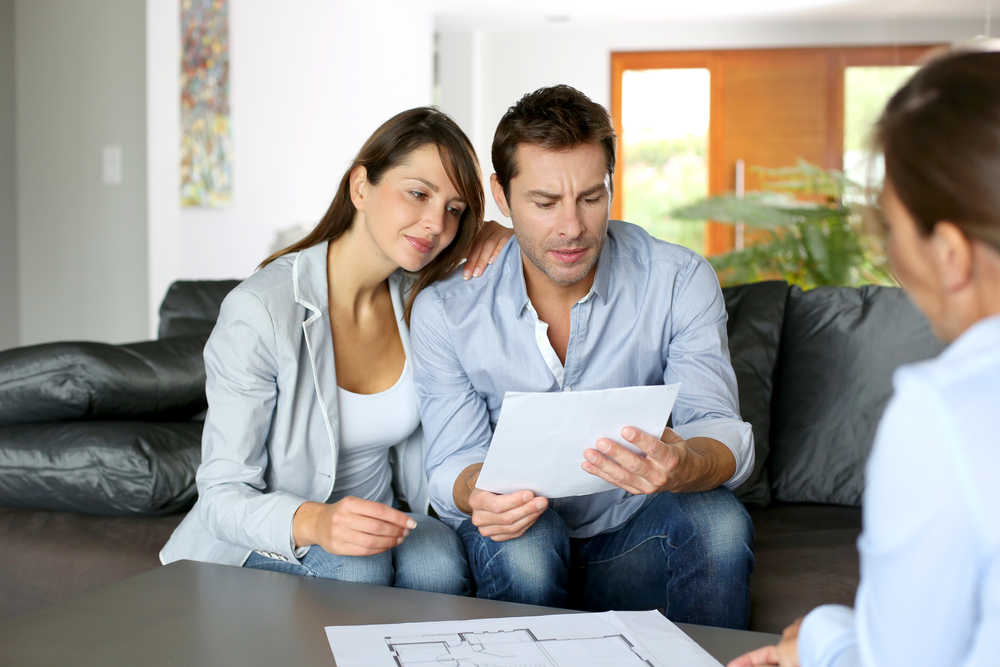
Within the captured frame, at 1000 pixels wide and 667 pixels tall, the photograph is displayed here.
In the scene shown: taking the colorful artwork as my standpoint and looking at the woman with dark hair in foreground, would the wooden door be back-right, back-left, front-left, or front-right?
back-left

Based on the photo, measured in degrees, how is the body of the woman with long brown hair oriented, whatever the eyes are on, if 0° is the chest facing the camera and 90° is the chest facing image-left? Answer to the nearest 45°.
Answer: approximately 315°

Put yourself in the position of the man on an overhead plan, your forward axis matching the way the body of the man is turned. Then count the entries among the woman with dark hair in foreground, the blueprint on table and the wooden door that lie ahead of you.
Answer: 2

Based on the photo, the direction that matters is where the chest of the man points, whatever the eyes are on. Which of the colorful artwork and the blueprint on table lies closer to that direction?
the blueprint on table

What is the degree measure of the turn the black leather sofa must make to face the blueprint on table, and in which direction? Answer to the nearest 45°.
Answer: approximately 45° to its left

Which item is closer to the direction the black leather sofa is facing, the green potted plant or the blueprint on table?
the blueprint on table

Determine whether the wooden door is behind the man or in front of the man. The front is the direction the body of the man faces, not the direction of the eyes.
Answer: behind

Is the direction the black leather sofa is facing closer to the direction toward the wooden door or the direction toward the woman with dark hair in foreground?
the woman with dark hair in foreground
